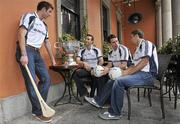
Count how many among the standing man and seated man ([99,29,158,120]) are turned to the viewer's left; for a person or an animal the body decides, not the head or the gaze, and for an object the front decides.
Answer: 1

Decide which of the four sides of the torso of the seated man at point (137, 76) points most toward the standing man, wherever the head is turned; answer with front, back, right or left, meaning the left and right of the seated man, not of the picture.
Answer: front

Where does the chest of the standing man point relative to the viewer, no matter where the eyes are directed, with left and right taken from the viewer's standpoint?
facing the viewer and to the right of the viewer

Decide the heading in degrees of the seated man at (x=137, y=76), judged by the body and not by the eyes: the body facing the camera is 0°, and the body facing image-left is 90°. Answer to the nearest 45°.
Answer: approximately 90°

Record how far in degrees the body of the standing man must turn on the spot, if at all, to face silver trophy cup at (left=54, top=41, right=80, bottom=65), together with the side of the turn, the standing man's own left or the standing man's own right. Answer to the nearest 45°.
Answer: approximately 90° to the standing man's own left

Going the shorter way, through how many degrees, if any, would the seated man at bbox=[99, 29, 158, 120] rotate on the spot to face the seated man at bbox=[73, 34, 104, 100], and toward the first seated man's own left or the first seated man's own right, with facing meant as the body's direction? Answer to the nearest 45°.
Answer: approximately 45° to the first seated man's own right

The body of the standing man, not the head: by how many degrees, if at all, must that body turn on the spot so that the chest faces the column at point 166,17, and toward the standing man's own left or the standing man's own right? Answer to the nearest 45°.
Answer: approximately 90° to the standing man's own left

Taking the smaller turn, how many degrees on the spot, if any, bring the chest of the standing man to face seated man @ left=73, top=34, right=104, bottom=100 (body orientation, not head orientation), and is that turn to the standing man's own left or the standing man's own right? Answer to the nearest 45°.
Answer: approximately 90° to the standing man's own left
